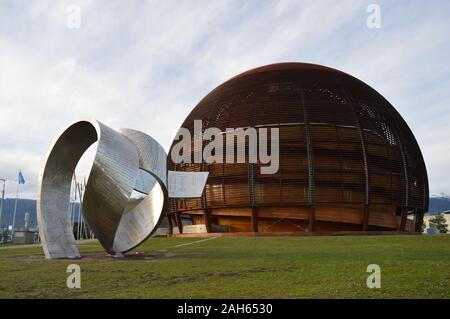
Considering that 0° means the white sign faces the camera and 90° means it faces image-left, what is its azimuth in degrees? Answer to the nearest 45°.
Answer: approximately 0°

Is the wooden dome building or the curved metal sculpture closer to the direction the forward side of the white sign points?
the curved metal sculpture
